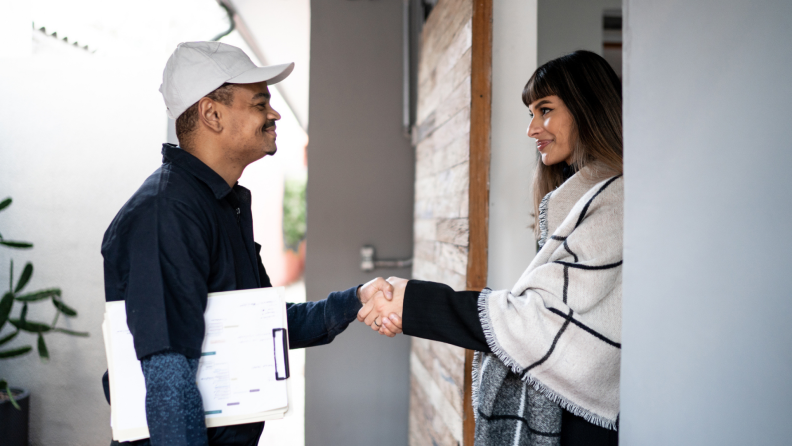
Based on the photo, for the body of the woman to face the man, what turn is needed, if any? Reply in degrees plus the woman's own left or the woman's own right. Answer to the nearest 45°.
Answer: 0° — they already face them

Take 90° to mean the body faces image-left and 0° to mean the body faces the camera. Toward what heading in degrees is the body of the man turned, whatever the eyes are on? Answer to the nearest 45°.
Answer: approximately 270°

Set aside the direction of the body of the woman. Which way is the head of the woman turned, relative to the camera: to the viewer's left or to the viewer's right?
to the viewer's left

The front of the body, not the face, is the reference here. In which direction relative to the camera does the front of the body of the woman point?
to the viewer's left

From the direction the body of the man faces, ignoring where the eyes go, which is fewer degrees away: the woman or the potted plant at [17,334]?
the woman

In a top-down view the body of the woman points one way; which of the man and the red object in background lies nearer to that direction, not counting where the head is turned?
the man

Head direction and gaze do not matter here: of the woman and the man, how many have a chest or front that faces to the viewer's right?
1

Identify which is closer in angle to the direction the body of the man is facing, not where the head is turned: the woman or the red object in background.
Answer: the woman

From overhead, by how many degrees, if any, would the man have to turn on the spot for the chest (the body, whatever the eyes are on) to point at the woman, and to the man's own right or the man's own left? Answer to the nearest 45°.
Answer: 0° — they already face them

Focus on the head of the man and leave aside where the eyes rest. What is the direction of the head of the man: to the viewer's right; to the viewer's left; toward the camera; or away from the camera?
to the viewer's right

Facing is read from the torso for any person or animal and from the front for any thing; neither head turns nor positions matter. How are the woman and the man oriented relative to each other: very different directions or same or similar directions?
very different directions
